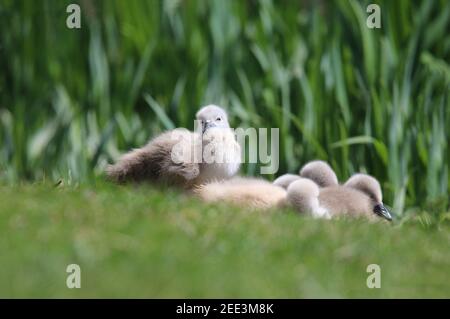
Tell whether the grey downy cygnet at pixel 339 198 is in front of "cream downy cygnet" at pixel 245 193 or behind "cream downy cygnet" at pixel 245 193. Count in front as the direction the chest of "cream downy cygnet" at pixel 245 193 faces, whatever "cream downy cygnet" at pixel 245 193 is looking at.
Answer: in front

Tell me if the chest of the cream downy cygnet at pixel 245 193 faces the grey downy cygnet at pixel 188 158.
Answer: no

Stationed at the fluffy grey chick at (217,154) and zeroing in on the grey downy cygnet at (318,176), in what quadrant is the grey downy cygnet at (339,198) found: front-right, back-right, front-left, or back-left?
front-right

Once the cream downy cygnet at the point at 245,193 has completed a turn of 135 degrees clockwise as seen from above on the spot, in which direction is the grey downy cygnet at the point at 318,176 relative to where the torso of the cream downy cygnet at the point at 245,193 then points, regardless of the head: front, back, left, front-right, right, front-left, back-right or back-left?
back

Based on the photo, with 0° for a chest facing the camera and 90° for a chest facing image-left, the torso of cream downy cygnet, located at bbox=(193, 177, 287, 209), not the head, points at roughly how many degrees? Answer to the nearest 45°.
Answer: approximately 270°
